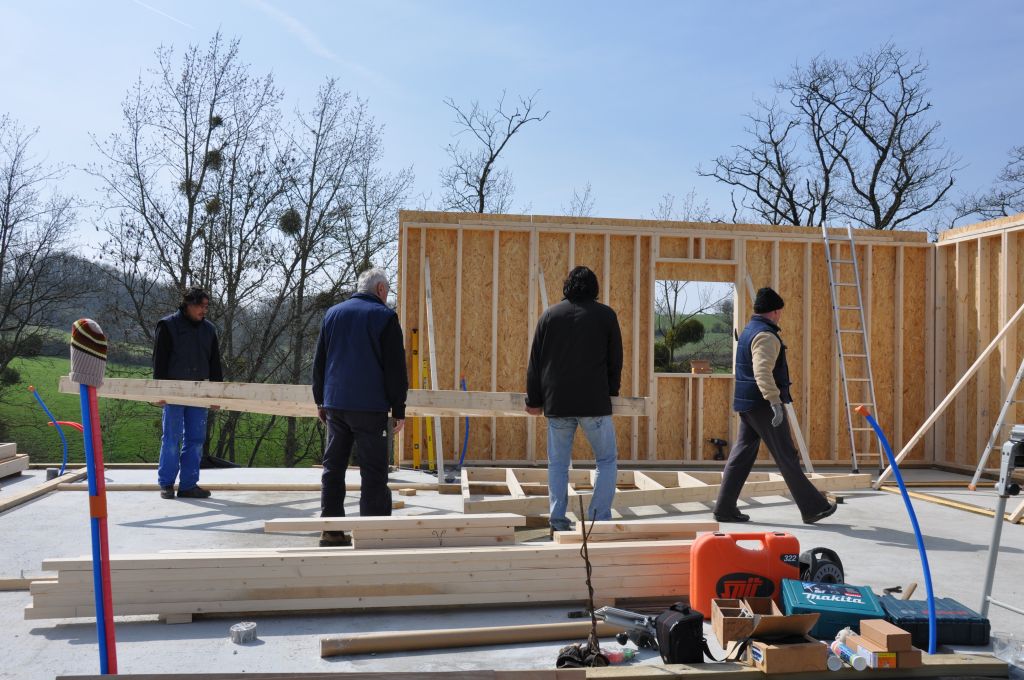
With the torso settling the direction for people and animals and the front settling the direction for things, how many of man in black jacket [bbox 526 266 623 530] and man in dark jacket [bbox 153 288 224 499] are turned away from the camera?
1

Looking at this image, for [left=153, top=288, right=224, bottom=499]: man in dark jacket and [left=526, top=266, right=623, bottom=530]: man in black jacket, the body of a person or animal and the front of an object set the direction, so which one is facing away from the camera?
the man in black jacket

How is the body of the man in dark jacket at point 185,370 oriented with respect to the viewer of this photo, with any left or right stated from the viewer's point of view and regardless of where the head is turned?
facing the viewer and to the right of the viewer

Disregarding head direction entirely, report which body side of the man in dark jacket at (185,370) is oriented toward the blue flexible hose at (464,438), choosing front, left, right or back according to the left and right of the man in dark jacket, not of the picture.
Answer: left

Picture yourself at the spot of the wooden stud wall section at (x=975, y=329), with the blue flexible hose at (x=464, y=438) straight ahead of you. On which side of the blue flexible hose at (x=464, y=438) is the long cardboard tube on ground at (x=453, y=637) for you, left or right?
left

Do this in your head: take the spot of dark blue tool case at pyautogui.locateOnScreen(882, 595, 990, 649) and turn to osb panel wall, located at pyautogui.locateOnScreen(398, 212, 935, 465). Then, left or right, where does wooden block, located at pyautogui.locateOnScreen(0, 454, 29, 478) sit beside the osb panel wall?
left

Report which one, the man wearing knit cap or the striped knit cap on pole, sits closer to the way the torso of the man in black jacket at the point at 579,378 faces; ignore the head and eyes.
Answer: the man wearing knit cap

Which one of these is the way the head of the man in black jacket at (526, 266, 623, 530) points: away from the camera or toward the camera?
away from the camera

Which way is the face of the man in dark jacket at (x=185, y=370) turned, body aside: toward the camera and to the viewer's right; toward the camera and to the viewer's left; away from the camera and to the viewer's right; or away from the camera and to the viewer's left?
toward the camera and to the viewer's right

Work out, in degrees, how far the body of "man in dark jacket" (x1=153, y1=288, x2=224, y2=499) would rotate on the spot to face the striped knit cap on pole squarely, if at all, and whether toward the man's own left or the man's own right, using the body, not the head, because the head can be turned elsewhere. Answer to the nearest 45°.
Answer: approximately 45° to the man's own right

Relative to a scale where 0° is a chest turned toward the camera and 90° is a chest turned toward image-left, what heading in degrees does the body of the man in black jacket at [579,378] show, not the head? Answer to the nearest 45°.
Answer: approximately 180°
